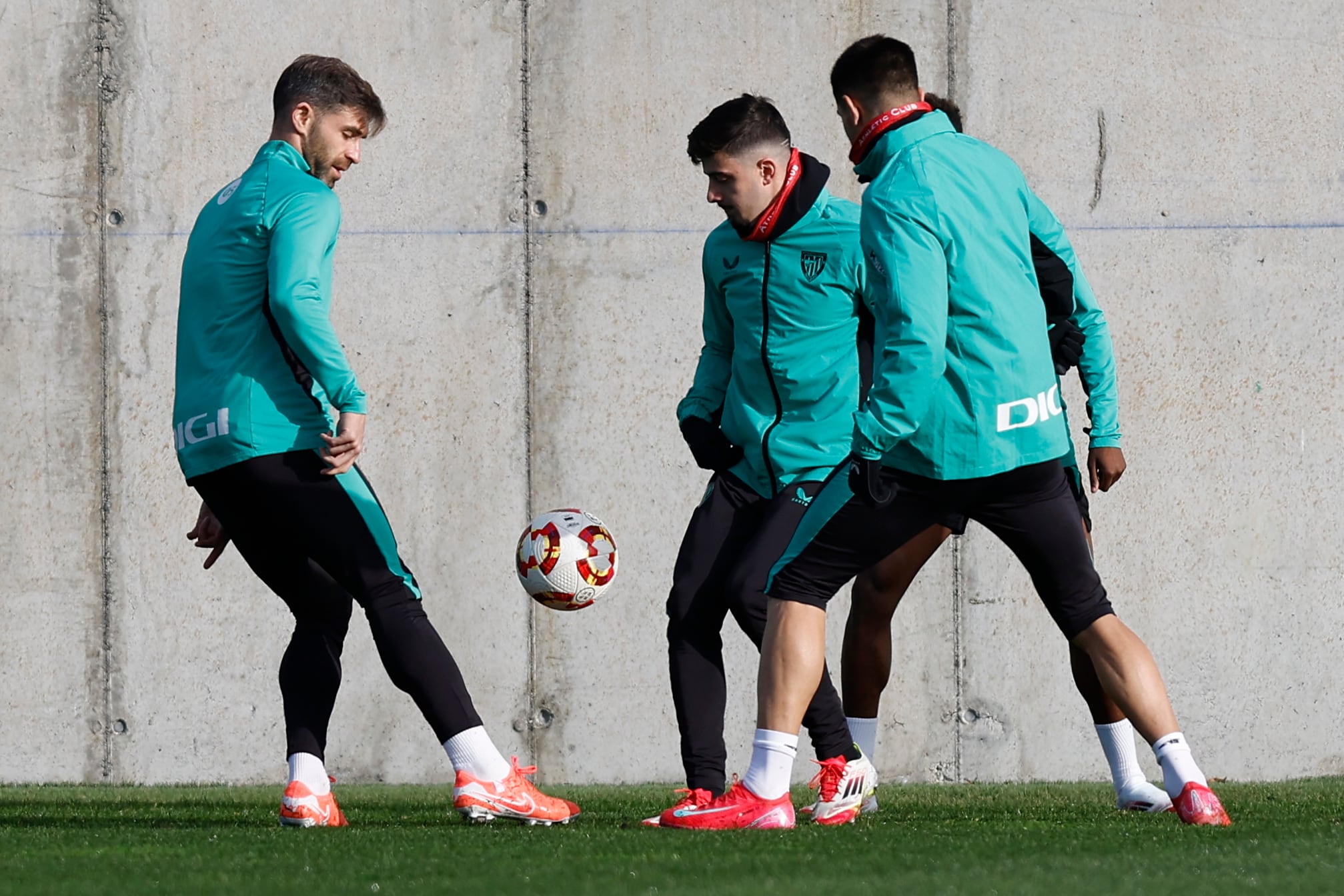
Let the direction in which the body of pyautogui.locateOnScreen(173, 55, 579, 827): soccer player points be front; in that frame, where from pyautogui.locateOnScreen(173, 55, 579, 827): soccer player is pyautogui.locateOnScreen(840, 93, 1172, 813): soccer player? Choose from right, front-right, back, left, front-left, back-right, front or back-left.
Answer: front-right

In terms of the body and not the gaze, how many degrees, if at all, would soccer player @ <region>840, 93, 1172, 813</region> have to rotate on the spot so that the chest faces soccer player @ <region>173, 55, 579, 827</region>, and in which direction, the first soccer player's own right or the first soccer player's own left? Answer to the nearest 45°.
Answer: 0° — they already face them

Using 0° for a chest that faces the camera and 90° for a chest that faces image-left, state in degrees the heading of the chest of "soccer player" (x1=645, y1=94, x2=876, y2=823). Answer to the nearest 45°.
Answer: approximately 45°

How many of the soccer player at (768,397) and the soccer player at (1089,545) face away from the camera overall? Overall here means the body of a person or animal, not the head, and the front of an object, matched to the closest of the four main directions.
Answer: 0

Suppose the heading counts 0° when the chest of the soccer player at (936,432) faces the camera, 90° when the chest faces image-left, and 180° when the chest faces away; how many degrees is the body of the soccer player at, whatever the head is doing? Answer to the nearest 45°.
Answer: approximately 135°

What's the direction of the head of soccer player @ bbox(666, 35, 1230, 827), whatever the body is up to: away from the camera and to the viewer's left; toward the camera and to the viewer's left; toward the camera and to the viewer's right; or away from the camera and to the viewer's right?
away from the camera and to the viewer's left

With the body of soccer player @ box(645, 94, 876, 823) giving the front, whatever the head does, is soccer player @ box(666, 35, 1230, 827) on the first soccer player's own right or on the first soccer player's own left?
on the first soccer player's own left

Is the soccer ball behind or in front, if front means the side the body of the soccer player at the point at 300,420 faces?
in front

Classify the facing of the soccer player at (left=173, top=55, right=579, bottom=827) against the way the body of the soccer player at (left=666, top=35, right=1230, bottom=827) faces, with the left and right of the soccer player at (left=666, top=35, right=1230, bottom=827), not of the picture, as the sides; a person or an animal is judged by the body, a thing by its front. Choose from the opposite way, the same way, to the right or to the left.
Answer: to the right

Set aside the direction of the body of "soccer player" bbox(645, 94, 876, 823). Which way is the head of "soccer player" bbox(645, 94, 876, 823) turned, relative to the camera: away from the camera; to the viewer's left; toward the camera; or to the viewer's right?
to the viewer's left
